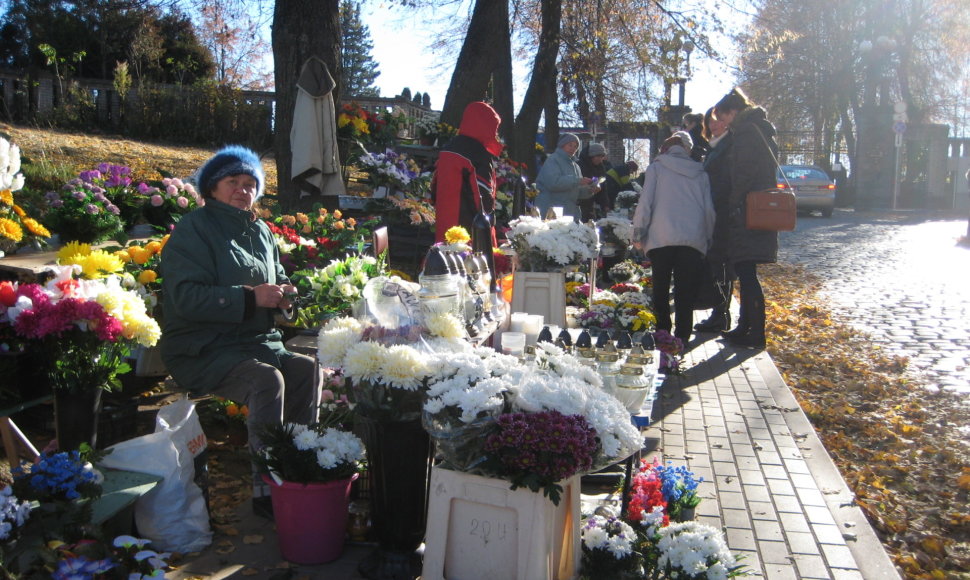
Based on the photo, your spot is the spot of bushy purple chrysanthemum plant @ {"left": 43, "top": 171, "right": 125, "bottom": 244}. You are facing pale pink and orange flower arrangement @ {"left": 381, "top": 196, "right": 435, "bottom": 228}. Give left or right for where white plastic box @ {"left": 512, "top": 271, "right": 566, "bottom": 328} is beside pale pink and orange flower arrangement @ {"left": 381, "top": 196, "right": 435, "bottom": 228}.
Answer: right

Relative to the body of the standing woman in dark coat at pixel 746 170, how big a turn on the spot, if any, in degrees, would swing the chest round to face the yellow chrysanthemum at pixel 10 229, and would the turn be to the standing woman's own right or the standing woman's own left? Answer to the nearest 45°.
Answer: approximately 45° to the standing woman's own left

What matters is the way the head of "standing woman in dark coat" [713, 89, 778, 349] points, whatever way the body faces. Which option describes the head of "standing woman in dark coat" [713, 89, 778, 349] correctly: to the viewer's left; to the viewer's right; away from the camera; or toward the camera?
to the viewer's left

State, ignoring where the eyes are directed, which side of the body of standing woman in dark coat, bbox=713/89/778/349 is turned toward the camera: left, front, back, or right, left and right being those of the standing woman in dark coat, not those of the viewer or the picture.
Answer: left

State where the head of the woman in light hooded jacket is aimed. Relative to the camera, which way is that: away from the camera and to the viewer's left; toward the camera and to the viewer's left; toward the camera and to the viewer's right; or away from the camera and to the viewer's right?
away from the camera and to the viewer's left

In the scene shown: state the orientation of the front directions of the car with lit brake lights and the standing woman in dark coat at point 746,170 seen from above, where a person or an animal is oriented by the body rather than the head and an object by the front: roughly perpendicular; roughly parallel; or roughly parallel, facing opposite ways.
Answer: roughly perpendicular

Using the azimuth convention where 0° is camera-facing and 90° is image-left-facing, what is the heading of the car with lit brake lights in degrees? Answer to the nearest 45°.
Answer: approximately 180°
